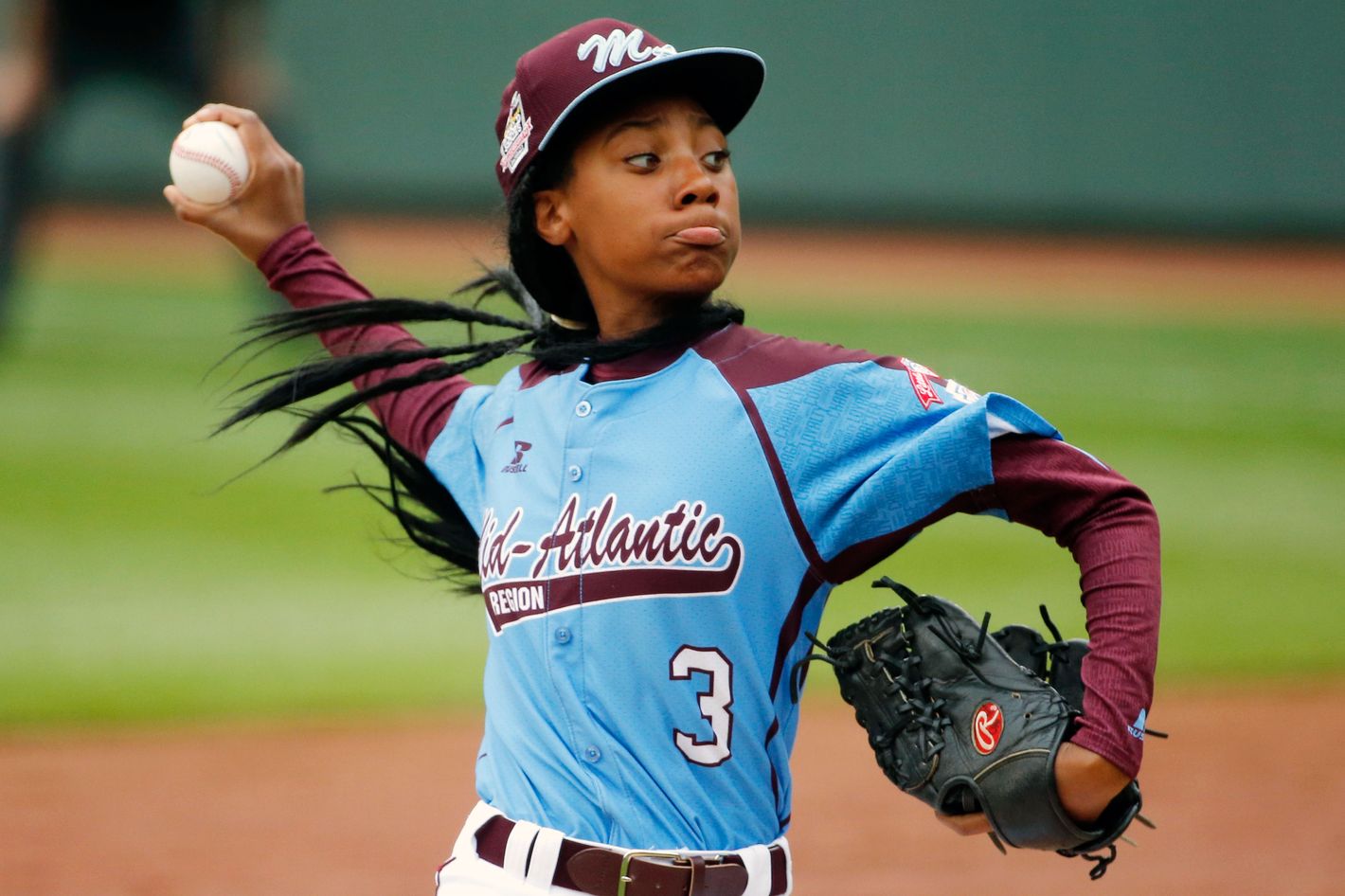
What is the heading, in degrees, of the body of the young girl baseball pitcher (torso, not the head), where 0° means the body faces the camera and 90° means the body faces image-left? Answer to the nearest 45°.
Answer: approximately 0°
